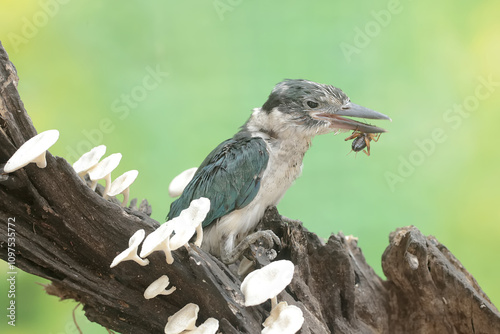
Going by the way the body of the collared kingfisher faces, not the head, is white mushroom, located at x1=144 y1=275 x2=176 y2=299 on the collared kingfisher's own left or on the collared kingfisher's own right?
on the collared kingfisher's own right

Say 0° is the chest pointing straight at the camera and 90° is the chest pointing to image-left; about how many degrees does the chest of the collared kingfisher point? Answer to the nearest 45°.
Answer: approximately 270°

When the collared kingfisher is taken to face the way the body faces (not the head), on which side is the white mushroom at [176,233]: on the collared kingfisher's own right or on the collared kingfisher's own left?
on the collared kingfisher's own right

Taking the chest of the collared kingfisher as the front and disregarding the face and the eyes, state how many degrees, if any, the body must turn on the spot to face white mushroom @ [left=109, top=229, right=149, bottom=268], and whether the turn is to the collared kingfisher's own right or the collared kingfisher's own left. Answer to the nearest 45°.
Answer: approximately 180°

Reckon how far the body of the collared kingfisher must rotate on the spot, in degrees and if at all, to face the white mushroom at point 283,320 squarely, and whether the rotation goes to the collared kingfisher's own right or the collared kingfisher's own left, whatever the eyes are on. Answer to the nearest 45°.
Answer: approximately 45° to the collared kingfisher's own right

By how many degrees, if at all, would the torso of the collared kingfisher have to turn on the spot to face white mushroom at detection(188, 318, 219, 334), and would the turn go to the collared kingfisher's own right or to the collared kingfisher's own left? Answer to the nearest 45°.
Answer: approximately 90° to the collared kingfisher's own right

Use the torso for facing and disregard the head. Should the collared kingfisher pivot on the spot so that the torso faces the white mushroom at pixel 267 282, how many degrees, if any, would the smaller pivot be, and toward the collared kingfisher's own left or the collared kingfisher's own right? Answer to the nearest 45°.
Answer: approximately 90° to the collared kingfisher's own right

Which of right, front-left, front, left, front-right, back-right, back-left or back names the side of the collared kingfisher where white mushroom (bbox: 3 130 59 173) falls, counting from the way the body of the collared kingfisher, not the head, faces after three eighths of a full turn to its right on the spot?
front
